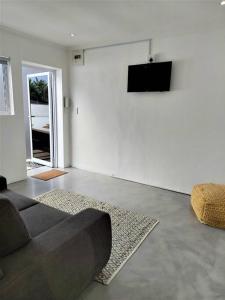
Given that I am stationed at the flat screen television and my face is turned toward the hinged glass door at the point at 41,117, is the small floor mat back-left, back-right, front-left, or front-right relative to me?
front-left

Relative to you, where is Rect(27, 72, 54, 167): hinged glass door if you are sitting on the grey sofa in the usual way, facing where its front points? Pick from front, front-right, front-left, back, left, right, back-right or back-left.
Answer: front-left

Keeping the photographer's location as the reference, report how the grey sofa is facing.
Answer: facing away from the viewer and to the right of the viewer

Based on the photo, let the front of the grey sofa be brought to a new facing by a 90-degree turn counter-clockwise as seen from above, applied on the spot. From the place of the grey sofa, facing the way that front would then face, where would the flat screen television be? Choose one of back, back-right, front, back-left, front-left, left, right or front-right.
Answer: right

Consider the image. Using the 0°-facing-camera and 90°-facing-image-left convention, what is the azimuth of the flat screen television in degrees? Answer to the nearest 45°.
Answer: approximately 45°

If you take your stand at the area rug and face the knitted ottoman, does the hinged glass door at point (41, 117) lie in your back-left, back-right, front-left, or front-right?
back-left

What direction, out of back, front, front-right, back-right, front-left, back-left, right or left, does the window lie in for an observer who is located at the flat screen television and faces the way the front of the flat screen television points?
front-right

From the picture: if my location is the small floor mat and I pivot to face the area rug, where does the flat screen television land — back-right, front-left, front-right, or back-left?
front-left

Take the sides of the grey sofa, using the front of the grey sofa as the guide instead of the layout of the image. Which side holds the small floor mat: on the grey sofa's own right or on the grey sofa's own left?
on the grey sofa's own left

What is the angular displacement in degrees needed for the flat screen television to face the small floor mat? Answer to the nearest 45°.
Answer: approximately 45° to its right
